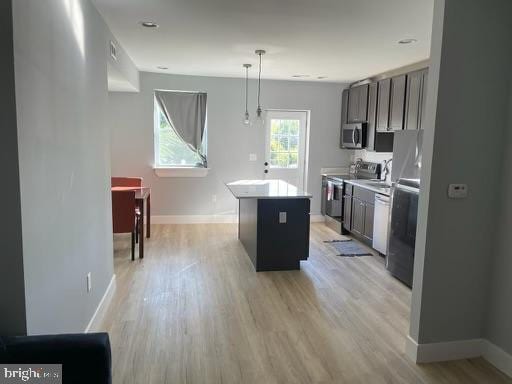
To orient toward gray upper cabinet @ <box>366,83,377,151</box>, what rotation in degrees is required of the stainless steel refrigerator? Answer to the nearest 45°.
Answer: approximately 90° to its right

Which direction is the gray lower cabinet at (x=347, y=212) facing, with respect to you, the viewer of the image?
facing to the left of the viewer

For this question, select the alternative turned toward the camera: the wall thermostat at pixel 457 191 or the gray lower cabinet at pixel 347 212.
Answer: the wall thermostat

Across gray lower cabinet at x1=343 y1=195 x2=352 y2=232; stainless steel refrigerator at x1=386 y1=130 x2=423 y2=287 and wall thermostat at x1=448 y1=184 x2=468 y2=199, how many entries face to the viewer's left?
2

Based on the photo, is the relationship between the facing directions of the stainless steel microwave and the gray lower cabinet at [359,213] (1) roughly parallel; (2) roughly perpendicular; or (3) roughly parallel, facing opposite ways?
roughly parallel

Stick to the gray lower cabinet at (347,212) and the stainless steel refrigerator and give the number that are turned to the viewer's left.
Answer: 2

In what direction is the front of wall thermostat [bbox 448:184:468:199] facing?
toward the camera

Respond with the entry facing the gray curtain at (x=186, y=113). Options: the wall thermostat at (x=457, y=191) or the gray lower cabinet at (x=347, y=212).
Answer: the gray lower cabinet

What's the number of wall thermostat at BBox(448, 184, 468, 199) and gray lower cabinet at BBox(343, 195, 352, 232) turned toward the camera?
1

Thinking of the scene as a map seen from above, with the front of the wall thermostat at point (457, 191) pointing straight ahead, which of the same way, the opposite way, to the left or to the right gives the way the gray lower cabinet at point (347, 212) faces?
to the right

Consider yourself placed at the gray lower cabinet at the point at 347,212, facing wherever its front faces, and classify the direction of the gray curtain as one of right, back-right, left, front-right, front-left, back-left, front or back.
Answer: front

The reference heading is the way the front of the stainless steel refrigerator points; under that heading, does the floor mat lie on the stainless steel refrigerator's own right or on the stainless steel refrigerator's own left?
on the stainless steel refrigerator's own right

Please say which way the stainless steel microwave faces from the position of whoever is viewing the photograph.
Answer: facing the viewer and to the left of the viewer

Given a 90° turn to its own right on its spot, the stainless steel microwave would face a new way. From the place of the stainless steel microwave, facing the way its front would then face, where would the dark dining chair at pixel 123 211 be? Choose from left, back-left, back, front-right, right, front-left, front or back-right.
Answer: left

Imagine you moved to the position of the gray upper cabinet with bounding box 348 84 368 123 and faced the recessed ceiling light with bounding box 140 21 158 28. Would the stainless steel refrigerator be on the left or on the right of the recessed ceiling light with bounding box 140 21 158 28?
left

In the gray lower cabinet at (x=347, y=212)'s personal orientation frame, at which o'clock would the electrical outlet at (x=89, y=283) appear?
The electrical outlet is roughly at 10 o'clock from the gray lower cabinet.

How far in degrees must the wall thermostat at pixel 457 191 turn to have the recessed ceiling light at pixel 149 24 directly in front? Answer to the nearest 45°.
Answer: approximately 90° to its right
